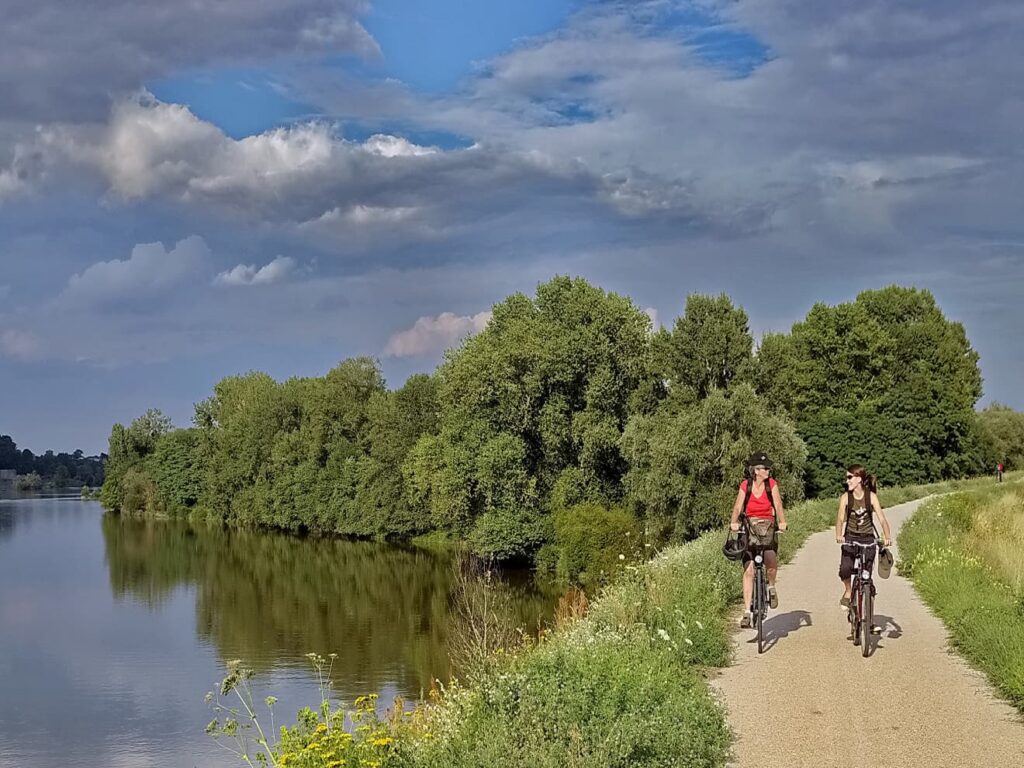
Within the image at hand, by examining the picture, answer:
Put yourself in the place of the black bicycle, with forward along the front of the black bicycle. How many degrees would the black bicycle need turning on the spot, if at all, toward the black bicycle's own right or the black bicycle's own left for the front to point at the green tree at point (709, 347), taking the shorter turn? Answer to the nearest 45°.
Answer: approximately 180°

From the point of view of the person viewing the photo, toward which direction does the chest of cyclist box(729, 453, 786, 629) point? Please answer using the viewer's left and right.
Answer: facing the viewer

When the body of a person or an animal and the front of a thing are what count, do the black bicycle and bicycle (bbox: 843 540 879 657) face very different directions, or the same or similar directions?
same or similar directions

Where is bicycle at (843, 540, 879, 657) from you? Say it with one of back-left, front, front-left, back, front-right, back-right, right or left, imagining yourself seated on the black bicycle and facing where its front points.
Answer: left

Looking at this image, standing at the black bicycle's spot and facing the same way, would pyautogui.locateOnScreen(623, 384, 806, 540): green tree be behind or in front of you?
behind

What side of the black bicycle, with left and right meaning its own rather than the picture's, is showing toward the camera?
front

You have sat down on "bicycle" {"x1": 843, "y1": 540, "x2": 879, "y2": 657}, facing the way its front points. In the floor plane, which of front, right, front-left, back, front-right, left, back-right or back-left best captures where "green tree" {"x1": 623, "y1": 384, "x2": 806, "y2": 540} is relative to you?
back

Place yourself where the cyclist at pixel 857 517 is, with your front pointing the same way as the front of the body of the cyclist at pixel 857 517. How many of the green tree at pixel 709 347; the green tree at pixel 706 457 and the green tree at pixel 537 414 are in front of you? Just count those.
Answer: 0

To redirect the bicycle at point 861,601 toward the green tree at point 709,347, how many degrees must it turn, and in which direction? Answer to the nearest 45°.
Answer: approximately 180°

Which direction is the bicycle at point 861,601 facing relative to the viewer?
toward the camera
